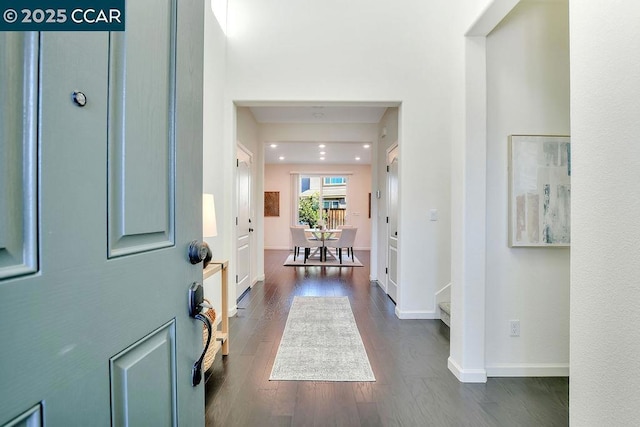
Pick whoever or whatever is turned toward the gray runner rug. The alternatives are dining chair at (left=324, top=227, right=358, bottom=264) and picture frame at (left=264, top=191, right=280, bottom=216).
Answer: the picture frame

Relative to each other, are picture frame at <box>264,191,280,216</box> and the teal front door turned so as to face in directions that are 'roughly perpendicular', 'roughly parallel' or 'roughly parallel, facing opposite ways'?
roughly perpendicular

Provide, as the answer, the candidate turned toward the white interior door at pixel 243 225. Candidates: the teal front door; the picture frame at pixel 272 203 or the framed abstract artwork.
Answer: the picture frame

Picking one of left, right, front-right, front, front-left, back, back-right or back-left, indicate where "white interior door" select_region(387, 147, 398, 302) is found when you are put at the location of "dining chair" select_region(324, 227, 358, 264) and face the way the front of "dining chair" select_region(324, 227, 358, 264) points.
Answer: back-left

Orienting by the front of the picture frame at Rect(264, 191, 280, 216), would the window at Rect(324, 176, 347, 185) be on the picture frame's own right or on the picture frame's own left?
on the picture frame's own left

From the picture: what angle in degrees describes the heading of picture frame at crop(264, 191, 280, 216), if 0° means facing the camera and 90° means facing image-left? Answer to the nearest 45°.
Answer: approximately 0°

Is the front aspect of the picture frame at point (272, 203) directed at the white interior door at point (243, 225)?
yes

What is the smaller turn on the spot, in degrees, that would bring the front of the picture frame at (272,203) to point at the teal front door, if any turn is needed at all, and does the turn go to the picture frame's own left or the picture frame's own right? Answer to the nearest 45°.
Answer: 0° — it already faces it

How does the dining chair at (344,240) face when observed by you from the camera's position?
facing away from the viewer and to the left of the viewer

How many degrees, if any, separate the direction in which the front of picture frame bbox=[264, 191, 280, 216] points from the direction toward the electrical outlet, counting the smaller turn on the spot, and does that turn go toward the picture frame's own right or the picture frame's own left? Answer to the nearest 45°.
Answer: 0° — it already faces it
